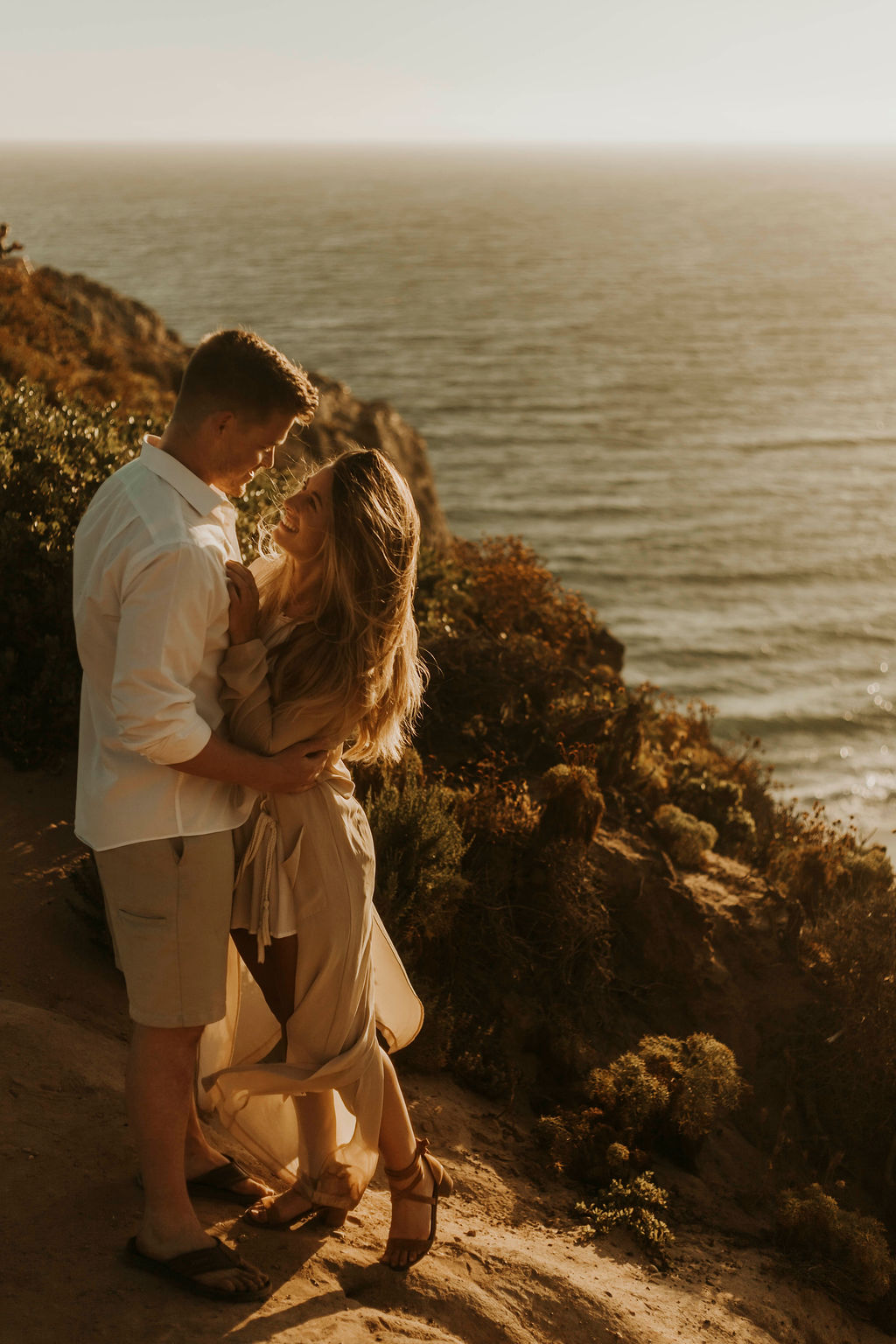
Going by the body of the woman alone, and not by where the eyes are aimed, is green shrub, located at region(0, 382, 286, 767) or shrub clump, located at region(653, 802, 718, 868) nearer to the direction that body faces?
the green shrub

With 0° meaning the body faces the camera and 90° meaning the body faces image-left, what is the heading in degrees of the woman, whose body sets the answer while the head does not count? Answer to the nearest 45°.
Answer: approximately 90°

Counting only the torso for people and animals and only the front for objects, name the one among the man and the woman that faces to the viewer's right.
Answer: the man

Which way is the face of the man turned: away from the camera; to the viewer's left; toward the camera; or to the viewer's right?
to the viewer's right

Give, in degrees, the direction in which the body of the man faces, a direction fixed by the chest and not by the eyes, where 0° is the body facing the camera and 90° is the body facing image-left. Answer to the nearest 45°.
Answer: approximately 270°

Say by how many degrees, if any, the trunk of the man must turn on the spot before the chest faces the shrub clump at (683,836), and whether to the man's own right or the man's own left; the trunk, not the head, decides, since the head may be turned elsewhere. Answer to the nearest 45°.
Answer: approximately 45° to the man's own left

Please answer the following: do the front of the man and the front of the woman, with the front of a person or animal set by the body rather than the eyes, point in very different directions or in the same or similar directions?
very different directions

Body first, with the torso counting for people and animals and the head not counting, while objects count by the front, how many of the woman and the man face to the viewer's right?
1
